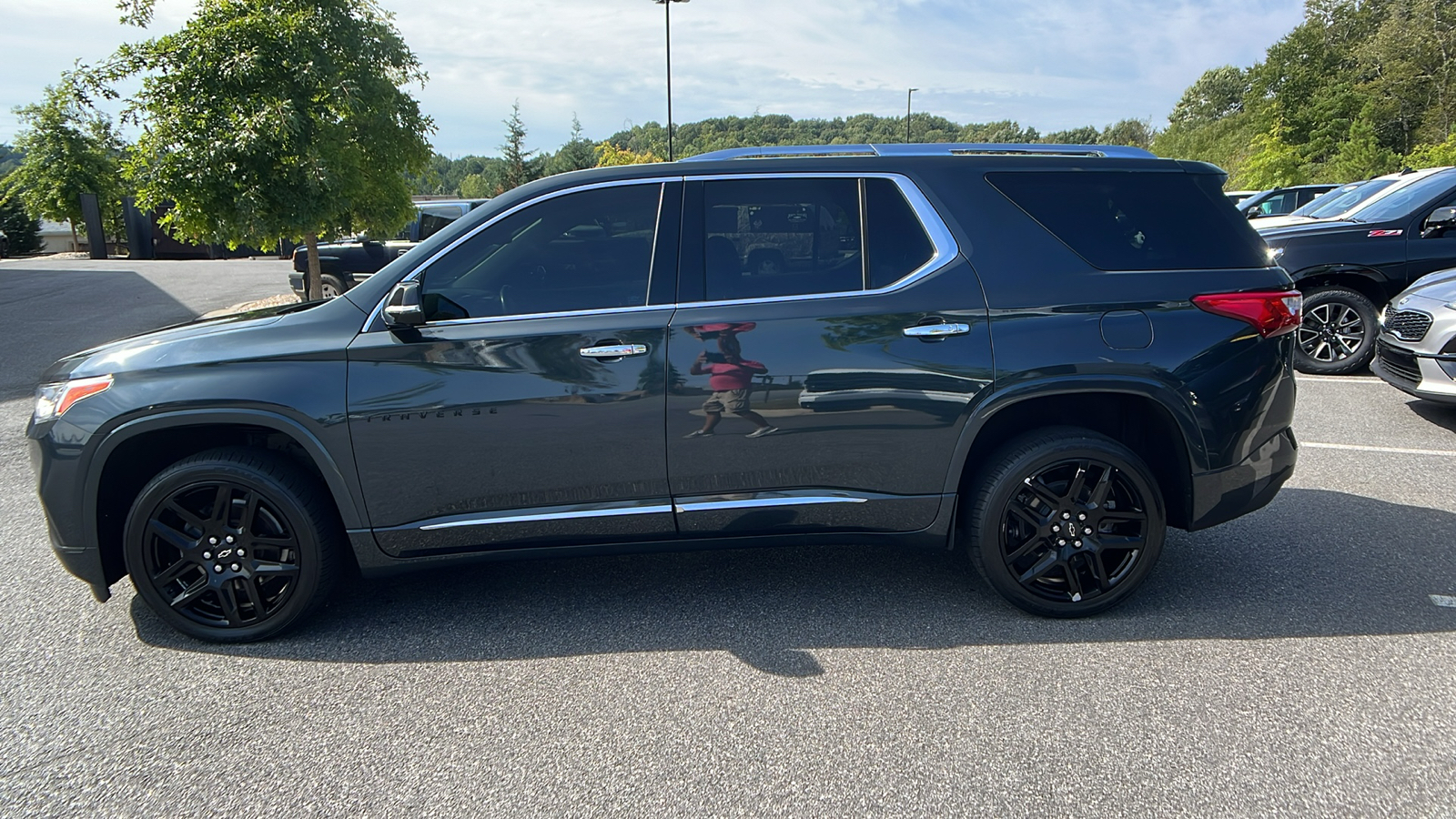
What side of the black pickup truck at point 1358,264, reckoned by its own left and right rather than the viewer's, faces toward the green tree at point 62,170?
front

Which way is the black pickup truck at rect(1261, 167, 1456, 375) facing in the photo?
to the viewer's left

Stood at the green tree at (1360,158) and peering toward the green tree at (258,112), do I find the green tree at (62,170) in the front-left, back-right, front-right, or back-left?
front-right

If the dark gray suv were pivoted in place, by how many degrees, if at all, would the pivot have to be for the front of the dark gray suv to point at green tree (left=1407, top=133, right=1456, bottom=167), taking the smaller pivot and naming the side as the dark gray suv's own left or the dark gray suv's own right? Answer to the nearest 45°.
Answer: approximately 135° to the dark gray suv's own right

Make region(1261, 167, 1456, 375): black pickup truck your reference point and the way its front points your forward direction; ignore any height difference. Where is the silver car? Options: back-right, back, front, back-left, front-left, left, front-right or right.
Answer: left

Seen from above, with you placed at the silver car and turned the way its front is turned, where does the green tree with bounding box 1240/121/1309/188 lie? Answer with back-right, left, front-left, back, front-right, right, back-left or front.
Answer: back-right

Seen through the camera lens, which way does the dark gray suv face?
facing to the left of the viewer

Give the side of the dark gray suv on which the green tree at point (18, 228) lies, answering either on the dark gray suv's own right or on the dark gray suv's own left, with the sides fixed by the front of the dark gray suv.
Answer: on the dark gray suv's own right

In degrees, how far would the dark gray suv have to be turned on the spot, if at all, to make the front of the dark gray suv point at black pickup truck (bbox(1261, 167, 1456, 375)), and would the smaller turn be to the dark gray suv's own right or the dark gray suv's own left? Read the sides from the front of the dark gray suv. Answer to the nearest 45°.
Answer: approximately 135° to the dark gray suv's own right

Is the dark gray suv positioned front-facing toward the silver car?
no

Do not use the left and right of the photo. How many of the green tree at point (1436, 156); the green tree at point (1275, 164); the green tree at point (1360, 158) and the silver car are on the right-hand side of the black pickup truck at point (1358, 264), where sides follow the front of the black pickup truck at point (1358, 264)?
3

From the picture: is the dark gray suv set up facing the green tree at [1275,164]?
no
